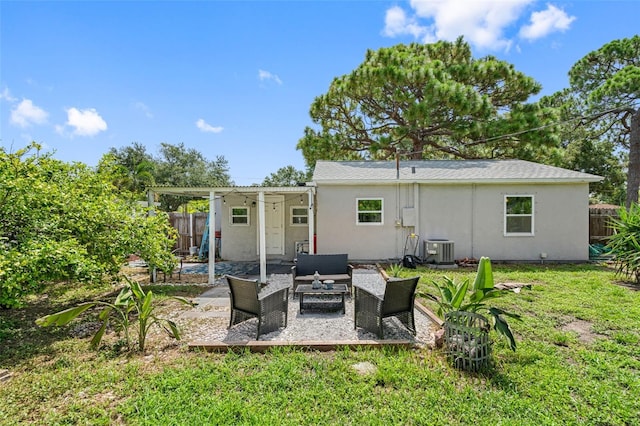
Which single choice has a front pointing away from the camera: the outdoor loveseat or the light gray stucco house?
the light gray stucco house

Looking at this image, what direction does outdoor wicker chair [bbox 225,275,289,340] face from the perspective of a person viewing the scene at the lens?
facing away from the viewer and to the right of the viewer

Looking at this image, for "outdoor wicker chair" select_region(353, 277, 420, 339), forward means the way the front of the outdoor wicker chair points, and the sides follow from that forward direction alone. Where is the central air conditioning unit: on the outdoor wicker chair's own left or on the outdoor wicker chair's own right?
on the outdoor wicker chair's own right

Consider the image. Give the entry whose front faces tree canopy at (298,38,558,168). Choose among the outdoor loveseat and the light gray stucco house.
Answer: the light gray stucco house

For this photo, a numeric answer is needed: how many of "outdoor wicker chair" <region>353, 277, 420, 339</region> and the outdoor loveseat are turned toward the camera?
1

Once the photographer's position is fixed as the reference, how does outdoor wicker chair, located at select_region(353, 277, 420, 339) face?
facing away from the viewer and to the left of the viewer

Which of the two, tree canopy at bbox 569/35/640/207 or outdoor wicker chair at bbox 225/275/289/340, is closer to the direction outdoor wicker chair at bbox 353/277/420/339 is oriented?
the outdoor wicker chair

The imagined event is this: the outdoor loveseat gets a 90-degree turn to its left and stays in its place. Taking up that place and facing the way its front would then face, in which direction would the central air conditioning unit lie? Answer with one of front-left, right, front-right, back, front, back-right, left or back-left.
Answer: front-left

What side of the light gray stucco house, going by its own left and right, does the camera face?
back

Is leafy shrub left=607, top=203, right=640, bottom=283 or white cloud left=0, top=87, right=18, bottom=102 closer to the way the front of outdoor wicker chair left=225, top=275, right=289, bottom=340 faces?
the leafy shrub
